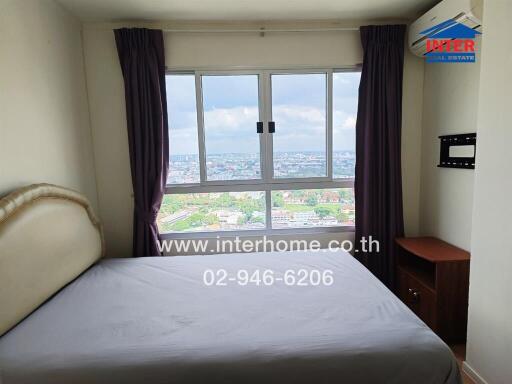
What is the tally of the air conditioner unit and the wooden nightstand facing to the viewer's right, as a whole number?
0

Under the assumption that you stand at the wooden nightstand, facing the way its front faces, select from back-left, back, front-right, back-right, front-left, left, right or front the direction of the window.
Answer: front-right

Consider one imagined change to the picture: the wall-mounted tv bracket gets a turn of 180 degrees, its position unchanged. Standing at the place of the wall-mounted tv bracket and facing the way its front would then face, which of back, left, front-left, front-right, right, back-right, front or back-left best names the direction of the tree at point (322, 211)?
back-left

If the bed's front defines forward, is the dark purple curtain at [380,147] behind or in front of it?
in front

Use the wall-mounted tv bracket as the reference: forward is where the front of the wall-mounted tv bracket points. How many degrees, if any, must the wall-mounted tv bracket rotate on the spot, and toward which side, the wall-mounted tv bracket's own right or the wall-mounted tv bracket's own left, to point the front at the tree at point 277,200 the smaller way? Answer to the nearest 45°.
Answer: approximately 45° to the wall-mounted tv bracket's own right

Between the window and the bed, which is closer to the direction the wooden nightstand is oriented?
the bed

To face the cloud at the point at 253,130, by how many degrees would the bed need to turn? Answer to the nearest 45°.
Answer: approximately 90° to its left

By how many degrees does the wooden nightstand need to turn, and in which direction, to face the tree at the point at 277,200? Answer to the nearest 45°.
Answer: approximately 45° to its right

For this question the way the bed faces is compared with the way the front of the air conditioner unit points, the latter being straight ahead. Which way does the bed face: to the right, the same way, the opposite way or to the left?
the opposite way

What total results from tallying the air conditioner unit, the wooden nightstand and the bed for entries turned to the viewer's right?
1

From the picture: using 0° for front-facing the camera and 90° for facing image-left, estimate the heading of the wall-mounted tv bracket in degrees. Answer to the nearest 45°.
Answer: approximately 45°

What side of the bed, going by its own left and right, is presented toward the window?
left

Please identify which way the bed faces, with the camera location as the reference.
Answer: facing to the right of the viewer
